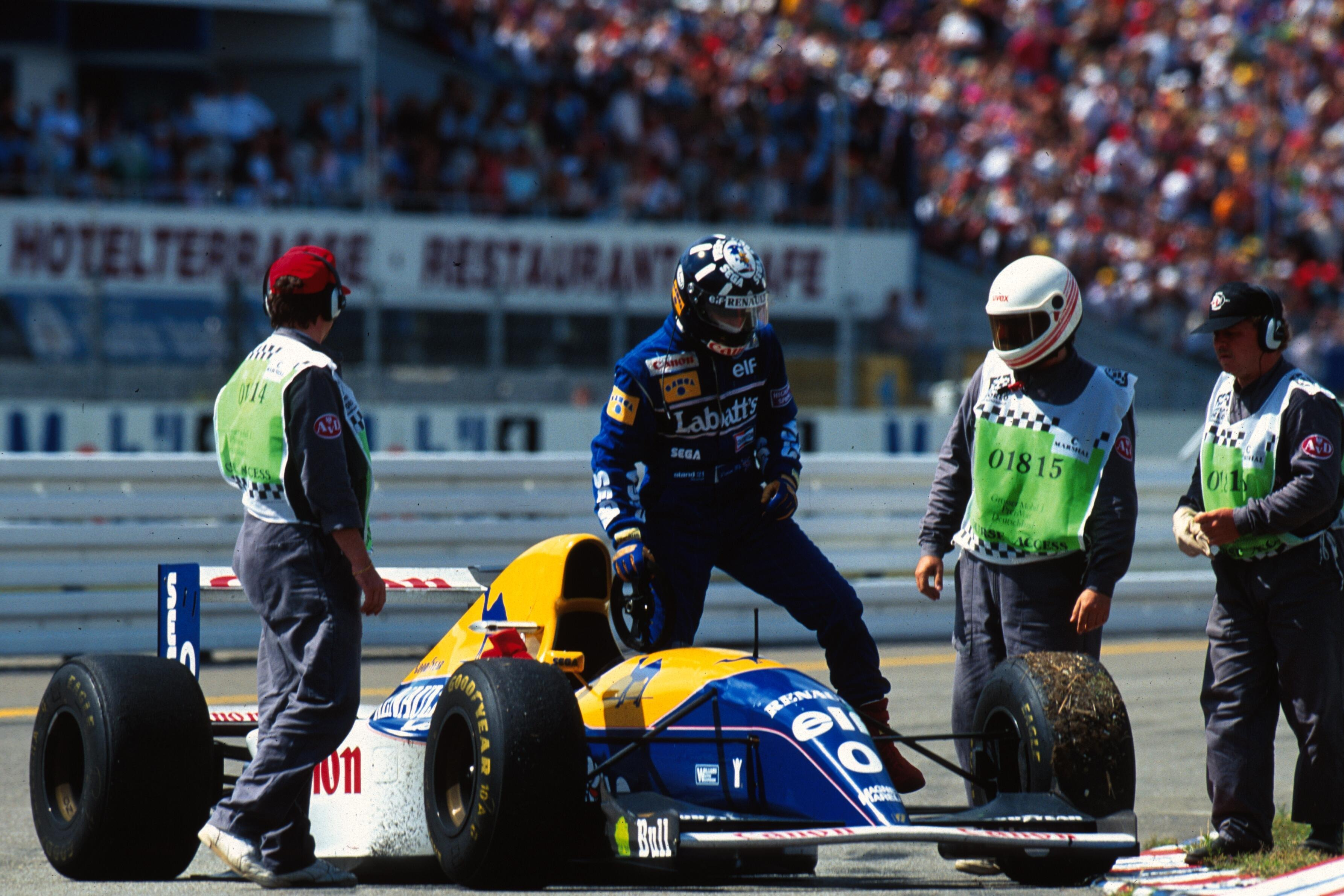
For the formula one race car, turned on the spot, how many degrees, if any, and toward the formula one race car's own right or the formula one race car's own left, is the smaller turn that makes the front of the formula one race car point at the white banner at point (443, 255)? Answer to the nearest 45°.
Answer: approximately 135° to the formula one race car's own left

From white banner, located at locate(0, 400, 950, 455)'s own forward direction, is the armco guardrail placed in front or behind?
in front

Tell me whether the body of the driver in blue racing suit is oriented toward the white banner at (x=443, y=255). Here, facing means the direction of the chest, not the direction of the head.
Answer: no

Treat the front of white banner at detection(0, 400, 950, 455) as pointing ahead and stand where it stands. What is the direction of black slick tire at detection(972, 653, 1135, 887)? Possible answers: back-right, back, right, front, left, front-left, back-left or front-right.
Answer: front

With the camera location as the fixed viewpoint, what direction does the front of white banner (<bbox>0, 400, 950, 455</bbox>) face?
facing the viewer

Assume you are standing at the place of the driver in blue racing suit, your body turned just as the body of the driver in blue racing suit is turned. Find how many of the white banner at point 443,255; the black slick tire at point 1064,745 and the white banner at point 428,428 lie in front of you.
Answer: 1

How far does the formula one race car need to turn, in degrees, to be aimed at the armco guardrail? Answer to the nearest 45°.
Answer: approximately 135° to its left

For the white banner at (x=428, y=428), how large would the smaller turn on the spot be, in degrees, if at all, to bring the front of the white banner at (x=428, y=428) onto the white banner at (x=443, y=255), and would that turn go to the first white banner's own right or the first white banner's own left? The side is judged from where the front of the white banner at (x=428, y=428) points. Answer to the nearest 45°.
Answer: approximately 180°

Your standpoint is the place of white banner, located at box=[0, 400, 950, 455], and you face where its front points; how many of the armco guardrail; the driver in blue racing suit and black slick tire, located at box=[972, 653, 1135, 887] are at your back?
0

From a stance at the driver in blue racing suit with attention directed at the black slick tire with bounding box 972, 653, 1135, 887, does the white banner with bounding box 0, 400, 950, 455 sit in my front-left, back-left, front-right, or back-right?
back-left

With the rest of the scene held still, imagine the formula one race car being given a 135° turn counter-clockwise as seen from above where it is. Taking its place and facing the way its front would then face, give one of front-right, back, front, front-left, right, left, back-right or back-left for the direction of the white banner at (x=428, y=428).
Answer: front

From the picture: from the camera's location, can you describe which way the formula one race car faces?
facing the viewer and to the right of the viewer

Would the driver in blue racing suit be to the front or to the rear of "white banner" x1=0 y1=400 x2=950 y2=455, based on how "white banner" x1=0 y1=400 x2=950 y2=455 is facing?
to the front
